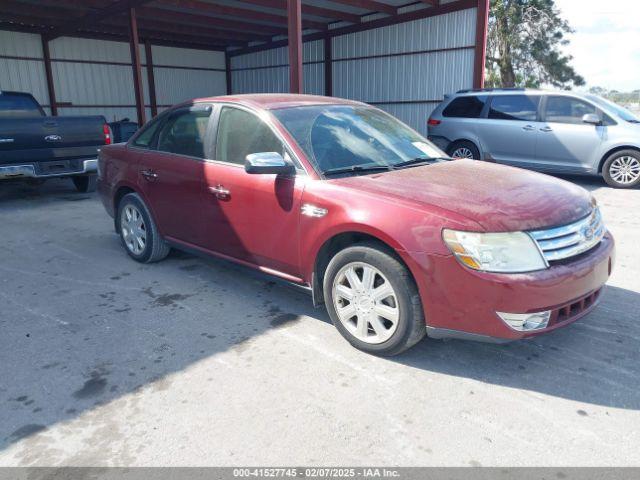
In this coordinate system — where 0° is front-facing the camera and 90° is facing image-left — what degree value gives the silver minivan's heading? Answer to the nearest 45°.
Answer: approximately 270°

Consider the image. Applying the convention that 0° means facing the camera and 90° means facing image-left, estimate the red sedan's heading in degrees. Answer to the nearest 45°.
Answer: approximately 315°

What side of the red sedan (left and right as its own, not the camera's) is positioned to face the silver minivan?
left

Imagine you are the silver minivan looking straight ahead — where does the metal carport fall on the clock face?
The metal carport is roughly at 7 o'clock from the silver minivan.

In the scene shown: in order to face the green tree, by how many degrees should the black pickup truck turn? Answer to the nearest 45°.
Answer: approximately 90° to its right

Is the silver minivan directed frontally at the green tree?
no

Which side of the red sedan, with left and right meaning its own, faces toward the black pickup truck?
back

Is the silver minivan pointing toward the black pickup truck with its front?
no

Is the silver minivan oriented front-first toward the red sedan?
no

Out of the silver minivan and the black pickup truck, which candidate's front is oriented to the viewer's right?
the silver minivan

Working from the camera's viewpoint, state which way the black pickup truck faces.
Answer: facing away from the viewer and to the left of the viewer

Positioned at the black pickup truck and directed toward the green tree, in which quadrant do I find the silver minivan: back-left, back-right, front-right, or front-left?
front-right

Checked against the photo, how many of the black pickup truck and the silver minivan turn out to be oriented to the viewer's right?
1
